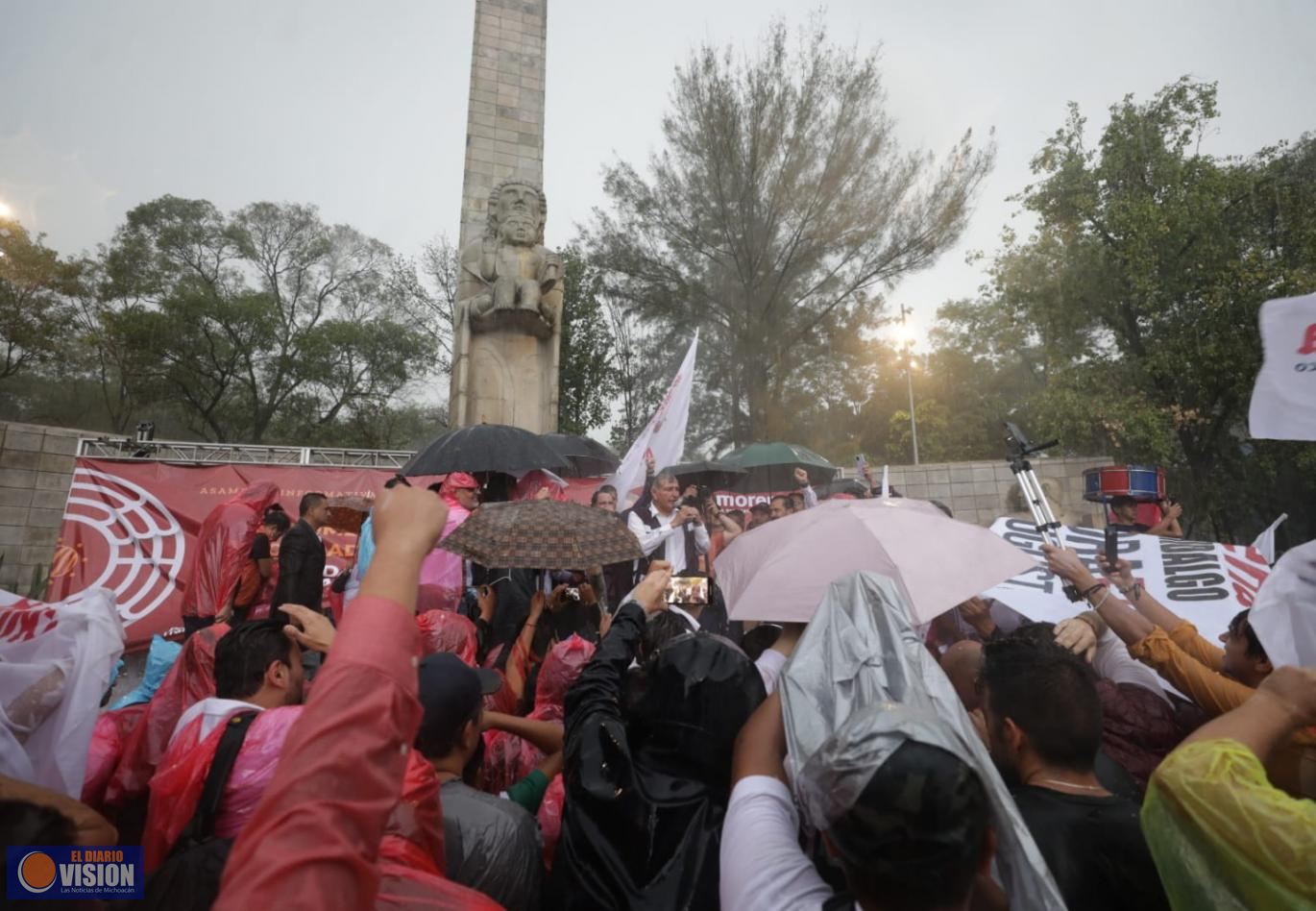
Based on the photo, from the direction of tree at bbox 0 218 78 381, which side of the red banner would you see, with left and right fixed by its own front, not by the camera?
back

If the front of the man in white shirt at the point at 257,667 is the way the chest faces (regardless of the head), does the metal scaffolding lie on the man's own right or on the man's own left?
on the man's own left

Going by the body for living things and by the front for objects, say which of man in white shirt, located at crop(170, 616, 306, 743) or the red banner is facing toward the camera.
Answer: the red banner

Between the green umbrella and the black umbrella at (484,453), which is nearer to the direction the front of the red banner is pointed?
the black umbrella

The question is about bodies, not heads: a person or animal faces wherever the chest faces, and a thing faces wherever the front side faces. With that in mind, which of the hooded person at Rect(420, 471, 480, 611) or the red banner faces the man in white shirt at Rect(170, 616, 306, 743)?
the red banner

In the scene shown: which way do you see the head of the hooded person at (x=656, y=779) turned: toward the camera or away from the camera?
away from the camera

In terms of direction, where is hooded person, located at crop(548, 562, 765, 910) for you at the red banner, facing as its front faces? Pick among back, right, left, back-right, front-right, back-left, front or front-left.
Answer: front

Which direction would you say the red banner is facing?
toward the camera

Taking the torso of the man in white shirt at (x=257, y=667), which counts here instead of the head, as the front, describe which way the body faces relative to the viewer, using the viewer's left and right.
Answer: facing away from the viewer and to the right of the viewer

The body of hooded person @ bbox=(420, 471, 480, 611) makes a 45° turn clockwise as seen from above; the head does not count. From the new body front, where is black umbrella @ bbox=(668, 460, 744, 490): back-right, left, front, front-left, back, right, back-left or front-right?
left

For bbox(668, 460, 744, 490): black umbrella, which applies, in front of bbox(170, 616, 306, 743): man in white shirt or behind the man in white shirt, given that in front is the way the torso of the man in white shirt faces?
in front
